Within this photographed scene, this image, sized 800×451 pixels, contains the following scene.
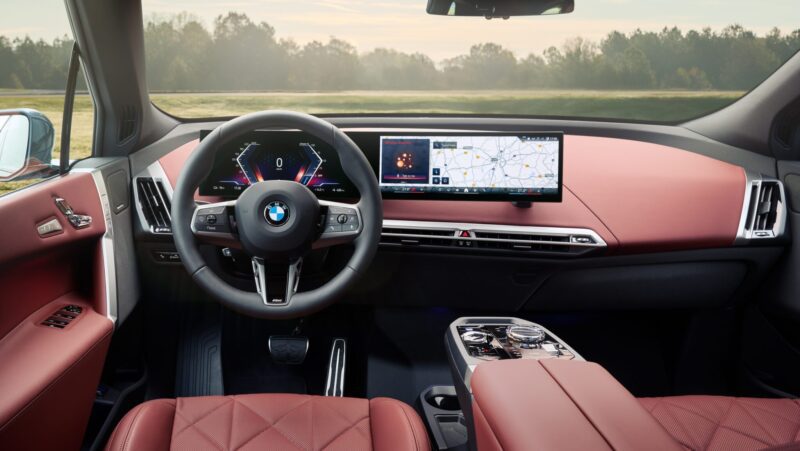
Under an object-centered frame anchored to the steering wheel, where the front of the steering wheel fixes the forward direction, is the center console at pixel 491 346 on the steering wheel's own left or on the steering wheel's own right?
on the steering wheel's own left

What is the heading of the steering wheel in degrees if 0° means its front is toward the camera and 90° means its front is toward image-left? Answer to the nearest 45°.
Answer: approximately 0°

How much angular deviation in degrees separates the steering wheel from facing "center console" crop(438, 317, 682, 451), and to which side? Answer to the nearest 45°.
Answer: approximately 45° to its left
